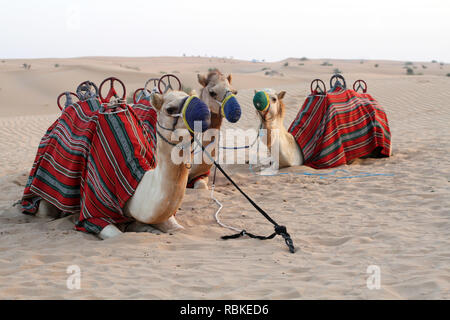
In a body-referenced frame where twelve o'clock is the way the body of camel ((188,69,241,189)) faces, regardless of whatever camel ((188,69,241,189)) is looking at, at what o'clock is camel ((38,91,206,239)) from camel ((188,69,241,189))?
camel ((38,91,206,239)) is roughly at 2 o'clock from camel ((188,69,241,189)).

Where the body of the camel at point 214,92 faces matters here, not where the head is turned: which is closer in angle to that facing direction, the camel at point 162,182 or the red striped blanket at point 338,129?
the camel

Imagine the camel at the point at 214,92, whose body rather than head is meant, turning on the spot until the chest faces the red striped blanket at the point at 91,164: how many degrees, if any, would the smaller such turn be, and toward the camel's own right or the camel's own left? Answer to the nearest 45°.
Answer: approximately 90° to the camel's own right

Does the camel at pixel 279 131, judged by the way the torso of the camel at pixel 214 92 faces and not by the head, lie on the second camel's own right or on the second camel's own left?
on the second camel's own left

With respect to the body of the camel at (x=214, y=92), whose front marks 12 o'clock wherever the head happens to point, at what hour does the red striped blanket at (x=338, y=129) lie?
The red striped blanket is roughly at 9 o'clock from the camel.
